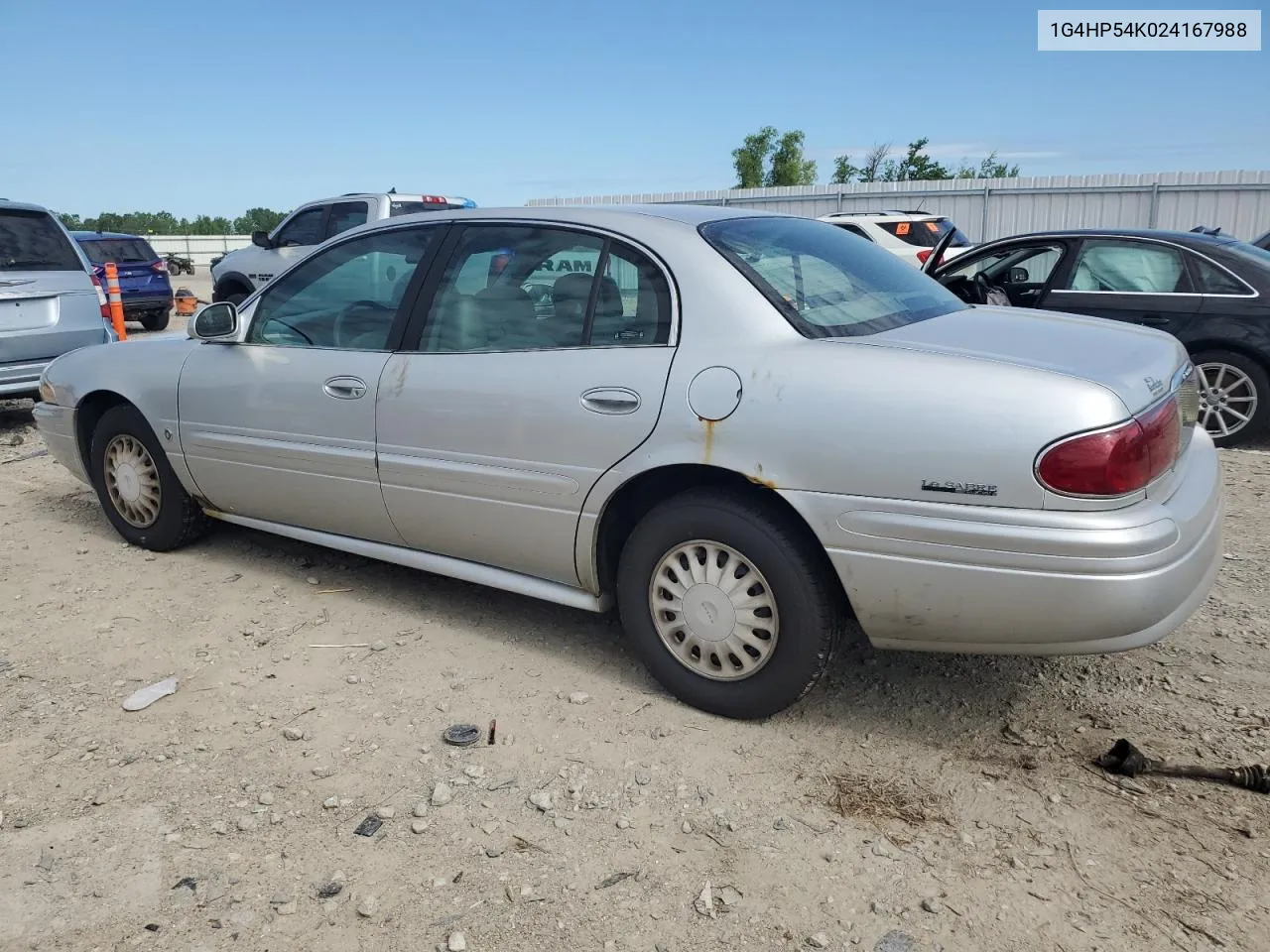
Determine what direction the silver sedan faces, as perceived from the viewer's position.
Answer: facing away from the viewer and to the left of the viewer

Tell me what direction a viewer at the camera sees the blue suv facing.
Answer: facing away from the viewer and to the left of the viewer

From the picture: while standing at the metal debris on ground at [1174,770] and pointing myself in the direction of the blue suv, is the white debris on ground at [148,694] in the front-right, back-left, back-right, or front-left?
front-left

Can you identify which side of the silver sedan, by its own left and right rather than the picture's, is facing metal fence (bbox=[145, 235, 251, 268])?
front

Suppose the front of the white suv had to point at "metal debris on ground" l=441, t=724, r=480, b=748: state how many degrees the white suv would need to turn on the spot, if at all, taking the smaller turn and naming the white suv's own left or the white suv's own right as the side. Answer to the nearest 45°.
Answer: approximately 135° to the white suv's own left

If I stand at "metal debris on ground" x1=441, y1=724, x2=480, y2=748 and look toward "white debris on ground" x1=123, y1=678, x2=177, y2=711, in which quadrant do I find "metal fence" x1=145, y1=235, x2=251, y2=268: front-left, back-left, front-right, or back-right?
front-right

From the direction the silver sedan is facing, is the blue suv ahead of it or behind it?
ahead

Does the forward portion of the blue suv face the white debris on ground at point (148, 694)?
no

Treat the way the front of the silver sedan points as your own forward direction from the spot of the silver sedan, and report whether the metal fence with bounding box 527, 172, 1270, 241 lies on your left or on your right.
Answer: on your right

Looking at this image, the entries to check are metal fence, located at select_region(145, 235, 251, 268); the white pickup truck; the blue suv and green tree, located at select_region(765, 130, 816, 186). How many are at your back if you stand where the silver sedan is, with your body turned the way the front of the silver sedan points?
0

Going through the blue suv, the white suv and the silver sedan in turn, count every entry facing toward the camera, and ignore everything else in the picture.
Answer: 0

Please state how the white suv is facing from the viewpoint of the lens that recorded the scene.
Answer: facing away from the viewer and to the left of the viewer

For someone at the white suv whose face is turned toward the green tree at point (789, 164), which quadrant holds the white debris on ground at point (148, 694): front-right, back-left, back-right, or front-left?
back-left

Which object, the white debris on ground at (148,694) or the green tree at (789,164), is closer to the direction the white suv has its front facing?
the green tree
